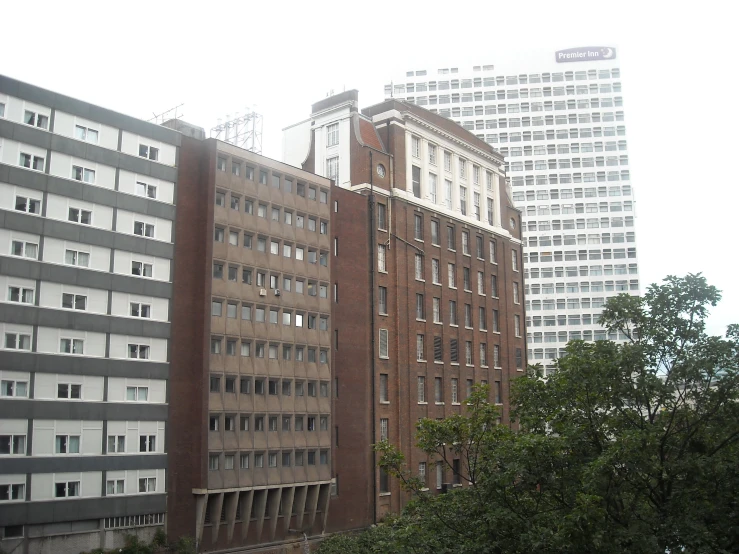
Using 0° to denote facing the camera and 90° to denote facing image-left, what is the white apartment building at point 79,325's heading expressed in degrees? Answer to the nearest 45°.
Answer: approximately 315°
